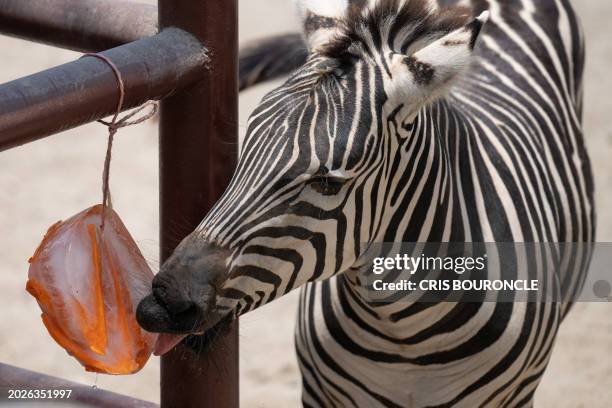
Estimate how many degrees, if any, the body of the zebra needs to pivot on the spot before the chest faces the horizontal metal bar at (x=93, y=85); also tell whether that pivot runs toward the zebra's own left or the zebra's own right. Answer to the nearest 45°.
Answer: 0° — it already faces it

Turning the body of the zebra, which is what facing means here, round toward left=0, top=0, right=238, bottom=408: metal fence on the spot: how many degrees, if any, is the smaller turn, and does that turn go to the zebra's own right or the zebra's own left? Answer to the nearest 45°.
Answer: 0° — it already faces it

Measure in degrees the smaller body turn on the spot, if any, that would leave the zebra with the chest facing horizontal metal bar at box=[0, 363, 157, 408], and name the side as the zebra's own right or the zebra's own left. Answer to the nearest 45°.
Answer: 0° — it already faces it

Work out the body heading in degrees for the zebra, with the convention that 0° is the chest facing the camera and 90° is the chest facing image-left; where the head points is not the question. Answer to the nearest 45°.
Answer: approximately 45°

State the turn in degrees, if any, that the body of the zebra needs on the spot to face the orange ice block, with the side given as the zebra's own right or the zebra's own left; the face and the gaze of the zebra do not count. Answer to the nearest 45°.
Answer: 0° — it already faces it
